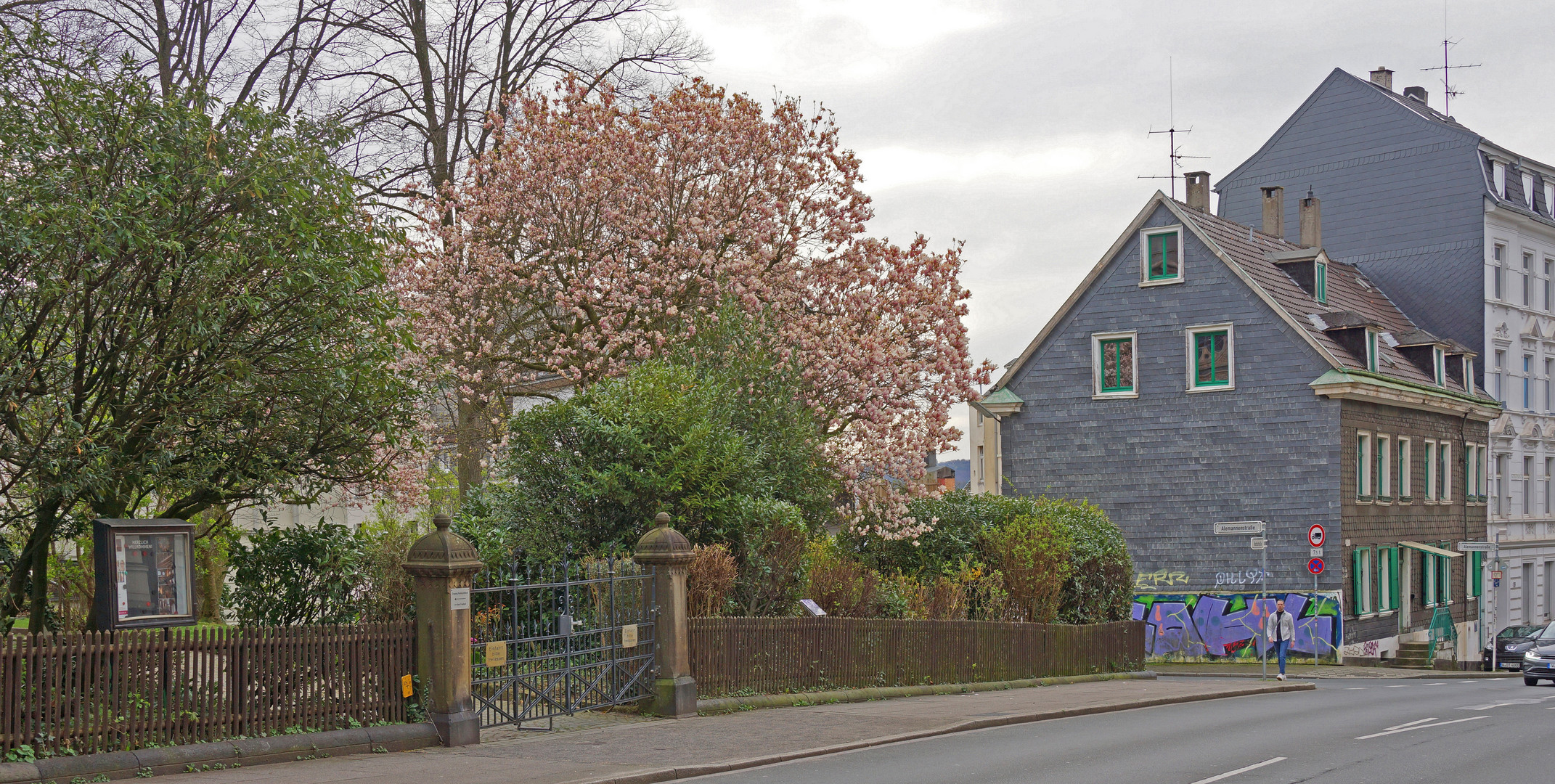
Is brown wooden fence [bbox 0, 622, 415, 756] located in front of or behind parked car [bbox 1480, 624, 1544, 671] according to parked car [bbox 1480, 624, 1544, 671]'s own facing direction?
in front

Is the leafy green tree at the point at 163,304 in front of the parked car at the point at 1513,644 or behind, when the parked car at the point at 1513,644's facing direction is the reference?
in front

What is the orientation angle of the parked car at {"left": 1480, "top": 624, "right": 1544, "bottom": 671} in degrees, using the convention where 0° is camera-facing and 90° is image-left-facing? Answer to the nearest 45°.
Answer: approximately 45°

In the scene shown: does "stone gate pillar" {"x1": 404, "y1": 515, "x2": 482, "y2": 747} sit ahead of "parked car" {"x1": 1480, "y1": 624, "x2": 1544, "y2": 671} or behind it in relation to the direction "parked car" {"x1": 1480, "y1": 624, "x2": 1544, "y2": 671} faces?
ahead

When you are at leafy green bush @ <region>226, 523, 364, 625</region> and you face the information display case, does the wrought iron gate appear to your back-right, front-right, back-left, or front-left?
back-left
